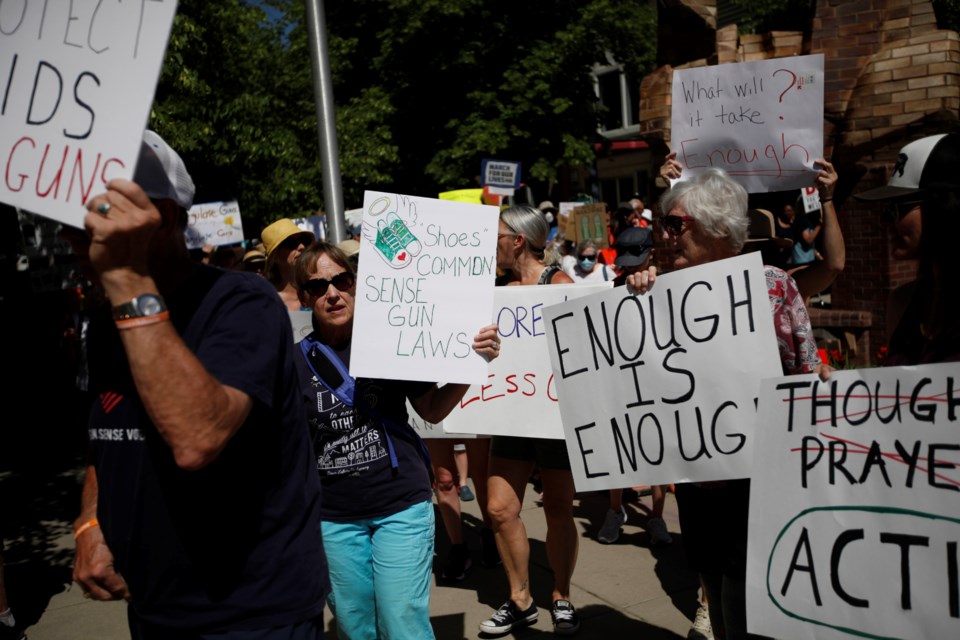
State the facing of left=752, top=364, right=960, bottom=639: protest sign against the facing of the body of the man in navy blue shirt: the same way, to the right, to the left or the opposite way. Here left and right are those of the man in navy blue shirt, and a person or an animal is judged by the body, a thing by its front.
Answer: the same way

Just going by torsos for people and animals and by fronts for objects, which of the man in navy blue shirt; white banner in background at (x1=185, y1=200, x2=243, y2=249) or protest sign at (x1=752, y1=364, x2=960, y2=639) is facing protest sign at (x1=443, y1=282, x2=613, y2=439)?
the white banner in background

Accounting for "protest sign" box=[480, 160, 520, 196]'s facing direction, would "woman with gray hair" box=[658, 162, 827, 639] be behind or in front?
in front

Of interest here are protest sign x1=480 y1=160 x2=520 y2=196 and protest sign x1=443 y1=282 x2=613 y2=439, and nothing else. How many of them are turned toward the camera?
2

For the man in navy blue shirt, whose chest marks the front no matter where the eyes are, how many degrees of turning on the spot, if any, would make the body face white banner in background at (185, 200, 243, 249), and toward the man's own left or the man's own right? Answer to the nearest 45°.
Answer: approximately 135° to the man's own right

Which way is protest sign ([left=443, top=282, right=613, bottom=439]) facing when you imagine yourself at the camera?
facing the viewer

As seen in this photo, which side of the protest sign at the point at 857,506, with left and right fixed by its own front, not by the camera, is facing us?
front

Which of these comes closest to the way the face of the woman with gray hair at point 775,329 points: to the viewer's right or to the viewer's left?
to the viewer's left

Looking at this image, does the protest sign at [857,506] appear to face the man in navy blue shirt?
no

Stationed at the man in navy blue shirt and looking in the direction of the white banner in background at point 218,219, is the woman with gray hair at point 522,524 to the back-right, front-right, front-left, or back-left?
front-right

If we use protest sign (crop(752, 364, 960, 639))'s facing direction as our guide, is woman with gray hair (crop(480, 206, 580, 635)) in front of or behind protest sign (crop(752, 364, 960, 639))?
behind

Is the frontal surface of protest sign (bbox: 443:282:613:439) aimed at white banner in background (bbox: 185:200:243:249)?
no

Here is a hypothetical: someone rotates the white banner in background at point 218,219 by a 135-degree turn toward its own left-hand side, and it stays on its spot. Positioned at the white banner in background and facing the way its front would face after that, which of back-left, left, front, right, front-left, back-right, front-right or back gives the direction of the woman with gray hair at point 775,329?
back-right

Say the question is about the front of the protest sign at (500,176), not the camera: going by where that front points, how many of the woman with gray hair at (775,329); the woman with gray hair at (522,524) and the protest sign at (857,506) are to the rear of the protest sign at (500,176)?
0

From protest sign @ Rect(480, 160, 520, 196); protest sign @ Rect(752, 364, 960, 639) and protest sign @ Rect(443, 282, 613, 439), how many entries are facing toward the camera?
3

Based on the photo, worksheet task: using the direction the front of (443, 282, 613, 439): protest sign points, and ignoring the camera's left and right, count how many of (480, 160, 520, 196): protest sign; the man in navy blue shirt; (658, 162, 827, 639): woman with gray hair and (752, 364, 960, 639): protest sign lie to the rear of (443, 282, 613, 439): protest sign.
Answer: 1

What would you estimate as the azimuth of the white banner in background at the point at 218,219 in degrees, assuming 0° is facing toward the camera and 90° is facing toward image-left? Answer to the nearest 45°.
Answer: approximately 0°
